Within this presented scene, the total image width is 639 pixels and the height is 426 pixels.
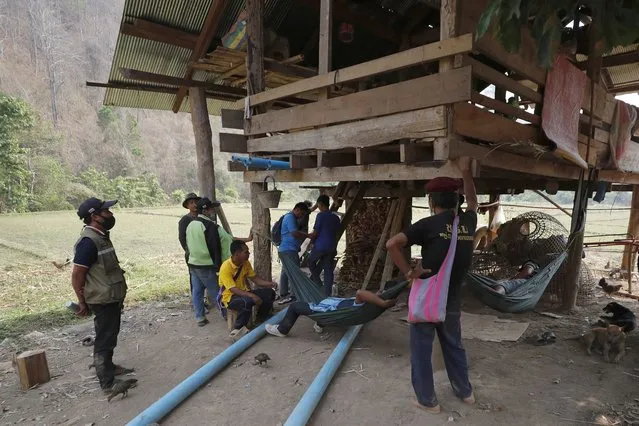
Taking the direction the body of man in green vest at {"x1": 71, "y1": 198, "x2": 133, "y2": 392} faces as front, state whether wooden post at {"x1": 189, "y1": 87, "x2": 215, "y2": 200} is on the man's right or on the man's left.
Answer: on the man's left

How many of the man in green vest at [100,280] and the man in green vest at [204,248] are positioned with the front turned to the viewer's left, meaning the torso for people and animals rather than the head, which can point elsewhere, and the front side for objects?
0

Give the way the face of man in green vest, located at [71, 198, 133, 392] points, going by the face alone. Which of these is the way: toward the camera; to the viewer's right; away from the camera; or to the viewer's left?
to the viewer's right

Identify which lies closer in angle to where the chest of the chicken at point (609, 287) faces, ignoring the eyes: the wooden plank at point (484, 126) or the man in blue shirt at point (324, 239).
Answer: the man in blue shirt

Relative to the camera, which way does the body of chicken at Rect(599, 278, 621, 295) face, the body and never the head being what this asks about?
to the viewer's left

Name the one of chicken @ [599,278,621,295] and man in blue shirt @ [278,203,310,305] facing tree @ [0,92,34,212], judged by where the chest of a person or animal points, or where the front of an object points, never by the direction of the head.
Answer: the chicken

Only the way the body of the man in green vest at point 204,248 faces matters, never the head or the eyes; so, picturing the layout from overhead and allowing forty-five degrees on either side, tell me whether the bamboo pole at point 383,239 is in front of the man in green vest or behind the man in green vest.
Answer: in front
